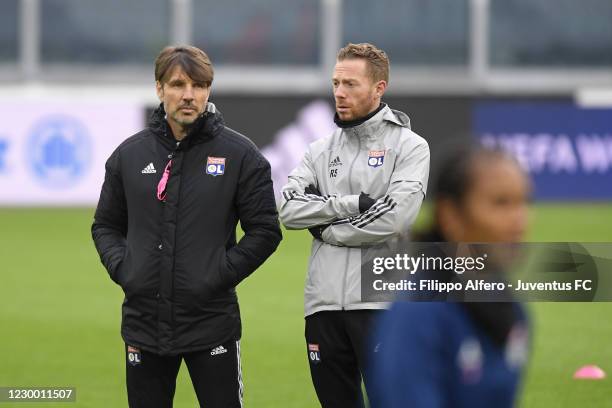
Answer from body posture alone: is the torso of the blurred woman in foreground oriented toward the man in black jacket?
no

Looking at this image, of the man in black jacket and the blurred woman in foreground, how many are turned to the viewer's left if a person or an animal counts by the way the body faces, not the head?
0

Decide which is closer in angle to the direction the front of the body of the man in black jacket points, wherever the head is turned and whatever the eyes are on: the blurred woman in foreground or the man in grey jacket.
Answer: the blurred woman in foreground

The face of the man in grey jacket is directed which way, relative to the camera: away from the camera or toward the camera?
toward the camera

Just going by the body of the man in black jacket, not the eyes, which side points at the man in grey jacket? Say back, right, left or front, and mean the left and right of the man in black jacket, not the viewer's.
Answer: left

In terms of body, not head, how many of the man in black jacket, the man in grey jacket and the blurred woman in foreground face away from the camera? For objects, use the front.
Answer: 0

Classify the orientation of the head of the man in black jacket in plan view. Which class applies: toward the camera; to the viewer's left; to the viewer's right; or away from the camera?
toward the camera

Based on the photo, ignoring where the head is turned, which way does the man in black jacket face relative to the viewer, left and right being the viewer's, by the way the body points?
facing the viewer

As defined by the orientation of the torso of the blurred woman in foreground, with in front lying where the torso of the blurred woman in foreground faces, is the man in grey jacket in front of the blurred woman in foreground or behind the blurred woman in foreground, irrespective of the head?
behind

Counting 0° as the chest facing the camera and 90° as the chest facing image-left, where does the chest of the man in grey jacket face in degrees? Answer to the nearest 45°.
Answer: approximately 45°
